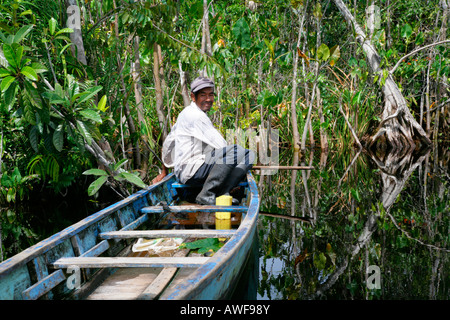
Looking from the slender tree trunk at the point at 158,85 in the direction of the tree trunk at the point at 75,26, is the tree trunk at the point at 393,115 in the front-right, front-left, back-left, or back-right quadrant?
back-left

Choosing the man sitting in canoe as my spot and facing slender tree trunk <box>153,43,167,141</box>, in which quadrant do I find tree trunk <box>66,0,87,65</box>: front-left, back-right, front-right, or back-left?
front-left

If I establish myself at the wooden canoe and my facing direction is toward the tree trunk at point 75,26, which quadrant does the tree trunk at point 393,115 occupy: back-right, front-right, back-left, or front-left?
front-right

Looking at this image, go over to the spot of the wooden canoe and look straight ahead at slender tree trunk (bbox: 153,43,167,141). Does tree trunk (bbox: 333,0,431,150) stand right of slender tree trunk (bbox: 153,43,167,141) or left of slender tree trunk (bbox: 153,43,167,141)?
right

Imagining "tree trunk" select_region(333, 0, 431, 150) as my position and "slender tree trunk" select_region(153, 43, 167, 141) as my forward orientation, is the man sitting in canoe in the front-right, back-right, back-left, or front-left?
front-left

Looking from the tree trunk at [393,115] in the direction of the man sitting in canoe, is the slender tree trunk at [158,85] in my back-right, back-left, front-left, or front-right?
front-right

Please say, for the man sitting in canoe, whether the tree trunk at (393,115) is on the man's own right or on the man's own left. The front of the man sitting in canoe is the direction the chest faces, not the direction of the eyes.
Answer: on the man's own left
